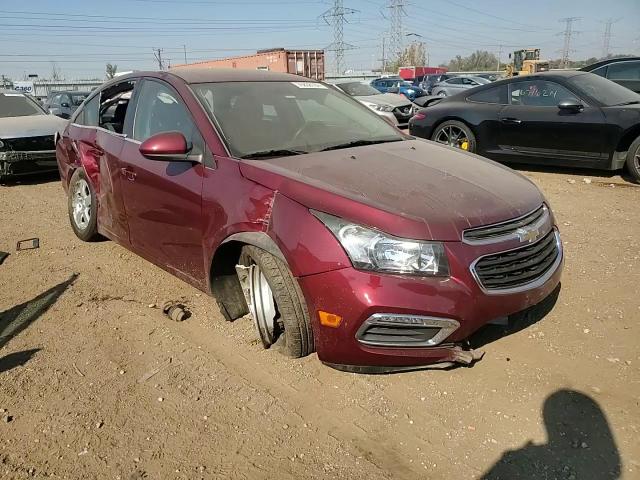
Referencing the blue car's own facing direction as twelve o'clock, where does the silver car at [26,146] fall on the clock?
The silver car is roughly at 2 o'clock from the blue car.

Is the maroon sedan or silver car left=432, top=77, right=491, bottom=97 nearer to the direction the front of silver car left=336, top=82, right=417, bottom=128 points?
the maroon sedan

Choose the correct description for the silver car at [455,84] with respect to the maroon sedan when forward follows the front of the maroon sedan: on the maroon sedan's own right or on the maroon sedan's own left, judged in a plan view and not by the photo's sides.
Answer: on the maroon sedan's own left
